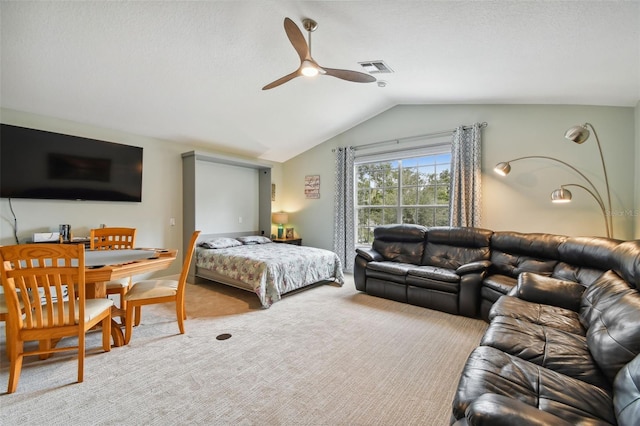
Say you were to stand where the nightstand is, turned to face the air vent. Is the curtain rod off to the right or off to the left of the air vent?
left

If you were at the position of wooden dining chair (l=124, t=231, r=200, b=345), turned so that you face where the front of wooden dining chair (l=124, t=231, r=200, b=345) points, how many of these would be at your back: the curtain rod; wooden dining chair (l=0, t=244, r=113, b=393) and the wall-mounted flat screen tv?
1

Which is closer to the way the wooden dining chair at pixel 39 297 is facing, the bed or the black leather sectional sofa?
the bed

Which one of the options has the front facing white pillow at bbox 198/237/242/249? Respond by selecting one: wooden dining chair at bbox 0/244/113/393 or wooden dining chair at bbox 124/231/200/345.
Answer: wooden dining chair at bbox 0/244/113/393

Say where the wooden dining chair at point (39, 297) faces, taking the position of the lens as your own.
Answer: facing away from the viewer and to the right of the viewer

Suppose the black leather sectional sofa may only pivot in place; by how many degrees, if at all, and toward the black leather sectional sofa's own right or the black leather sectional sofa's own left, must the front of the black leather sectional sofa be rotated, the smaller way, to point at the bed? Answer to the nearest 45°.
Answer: approximately 45° to the black leather sectional sofa's own right

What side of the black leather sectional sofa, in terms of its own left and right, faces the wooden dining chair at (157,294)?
front

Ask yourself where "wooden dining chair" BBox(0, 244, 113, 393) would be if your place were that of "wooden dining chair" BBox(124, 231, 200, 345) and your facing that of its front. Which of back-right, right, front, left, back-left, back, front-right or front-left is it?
front-left

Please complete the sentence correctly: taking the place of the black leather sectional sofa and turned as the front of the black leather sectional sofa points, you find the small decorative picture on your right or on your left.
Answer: on your right

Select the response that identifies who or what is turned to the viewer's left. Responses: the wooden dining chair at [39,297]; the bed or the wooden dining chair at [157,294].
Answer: the wooden dining chair at [157,294]

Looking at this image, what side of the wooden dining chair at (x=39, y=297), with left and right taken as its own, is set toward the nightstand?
front

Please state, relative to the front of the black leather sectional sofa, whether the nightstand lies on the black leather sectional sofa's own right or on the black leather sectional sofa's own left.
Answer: on the black leather sectional sofa's own right

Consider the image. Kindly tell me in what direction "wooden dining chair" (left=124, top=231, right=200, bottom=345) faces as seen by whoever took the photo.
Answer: facing to the left of the viewer

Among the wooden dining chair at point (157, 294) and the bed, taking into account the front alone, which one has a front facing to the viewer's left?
the wooden dining chair

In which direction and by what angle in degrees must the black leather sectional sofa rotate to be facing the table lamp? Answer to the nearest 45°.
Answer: approximately 90° to its right
